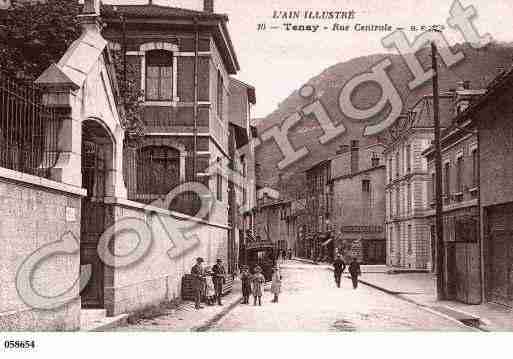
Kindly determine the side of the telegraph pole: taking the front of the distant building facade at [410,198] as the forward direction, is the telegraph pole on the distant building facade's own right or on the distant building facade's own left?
on the distant building facade's own left

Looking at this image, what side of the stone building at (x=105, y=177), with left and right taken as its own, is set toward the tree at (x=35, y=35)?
back

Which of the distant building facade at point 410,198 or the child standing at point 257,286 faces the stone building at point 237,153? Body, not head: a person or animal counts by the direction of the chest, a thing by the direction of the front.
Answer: the distant building facade

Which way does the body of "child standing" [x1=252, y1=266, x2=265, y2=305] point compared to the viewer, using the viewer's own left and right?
facing the viewer

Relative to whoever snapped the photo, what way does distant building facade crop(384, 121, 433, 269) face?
facing the viewer and to the left of the viewer

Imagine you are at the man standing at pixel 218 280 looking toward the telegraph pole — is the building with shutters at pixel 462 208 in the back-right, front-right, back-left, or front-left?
front-left

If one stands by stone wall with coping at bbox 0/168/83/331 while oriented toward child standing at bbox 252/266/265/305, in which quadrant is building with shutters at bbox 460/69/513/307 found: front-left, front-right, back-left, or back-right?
front-right

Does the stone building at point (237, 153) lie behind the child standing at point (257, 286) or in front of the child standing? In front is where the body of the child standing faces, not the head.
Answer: behind

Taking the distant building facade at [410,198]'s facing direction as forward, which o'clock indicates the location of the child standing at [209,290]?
The child standing is roughly at 11 o'clock from the distant building facade.

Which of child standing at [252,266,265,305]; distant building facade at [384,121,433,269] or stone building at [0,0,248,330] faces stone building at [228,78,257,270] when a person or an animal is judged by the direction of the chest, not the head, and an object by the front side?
the distant building facade

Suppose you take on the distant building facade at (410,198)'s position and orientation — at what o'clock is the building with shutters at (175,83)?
The building with shutters is roughly at 11 o'clock from the distant building facade.

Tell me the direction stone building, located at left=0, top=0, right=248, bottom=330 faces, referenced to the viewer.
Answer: facing the viewer and to the right of the viewer

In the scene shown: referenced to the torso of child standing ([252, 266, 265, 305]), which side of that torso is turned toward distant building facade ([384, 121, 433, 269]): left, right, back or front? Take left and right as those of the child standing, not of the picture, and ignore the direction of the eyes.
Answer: back
